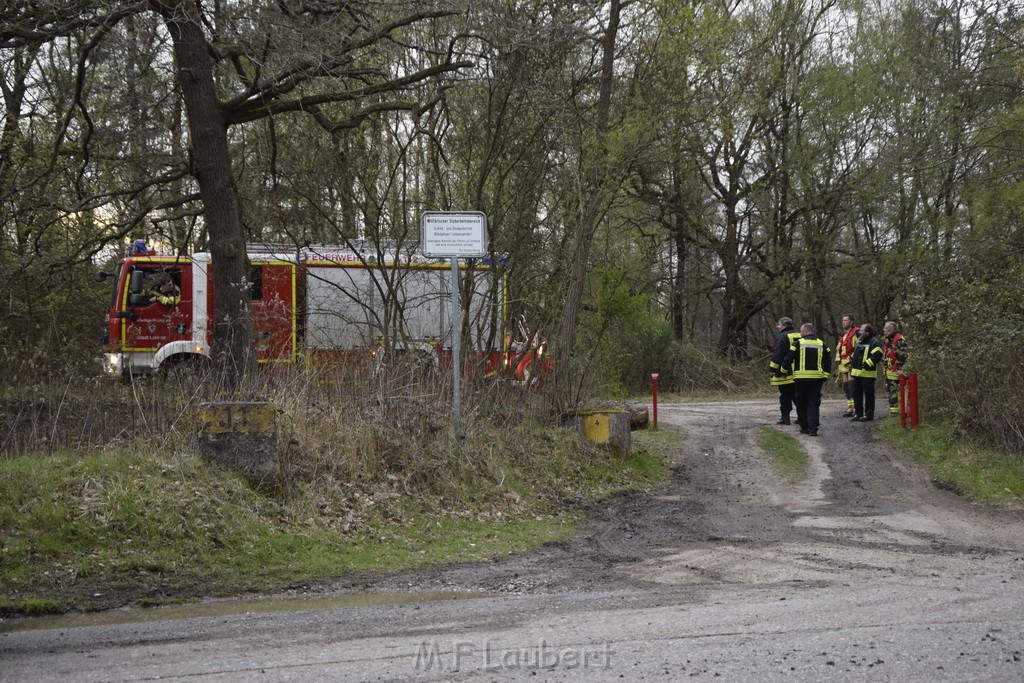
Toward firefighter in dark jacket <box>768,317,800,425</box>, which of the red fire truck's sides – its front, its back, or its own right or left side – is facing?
back

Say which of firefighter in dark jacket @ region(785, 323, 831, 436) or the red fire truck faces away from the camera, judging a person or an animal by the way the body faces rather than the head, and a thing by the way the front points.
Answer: the firefighter in dark jacket

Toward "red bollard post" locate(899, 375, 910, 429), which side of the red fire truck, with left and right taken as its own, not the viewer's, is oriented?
back

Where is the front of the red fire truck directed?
to the viewer's left

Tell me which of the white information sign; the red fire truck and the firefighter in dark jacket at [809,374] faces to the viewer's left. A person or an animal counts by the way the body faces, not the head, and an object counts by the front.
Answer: the red fire truck

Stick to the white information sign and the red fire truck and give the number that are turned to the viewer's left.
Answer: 1

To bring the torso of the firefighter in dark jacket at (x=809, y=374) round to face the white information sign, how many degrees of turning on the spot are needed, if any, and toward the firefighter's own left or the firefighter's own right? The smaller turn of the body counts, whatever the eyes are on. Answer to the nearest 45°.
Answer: approximately 135° to the firefighter's own left

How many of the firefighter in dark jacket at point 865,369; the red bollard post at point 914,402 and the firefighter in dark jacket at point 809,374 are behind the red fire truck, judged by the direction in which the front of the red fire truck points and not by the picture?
3

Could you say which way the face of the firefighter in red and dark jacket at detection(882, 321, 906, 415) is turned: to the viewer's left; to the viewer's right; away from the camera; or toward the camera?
to the viewer's left

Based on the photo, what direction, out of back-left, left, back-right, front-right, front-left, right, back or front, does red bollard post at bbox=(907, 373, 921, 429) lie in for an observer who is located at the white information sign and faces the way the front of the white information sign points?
back-left

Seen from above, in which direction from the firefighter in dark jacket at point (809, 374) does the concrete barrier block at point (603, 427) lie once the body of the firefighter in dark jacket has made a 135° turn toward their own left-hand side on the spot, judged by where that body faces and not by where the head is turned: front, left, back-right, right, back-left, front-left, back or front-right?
front

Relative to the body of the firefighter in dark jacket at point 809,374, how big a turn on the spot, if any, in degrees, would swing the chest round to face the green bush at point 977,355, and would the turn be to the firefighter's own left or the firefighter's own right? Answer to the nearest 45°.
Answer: approximately 135° to the firefighter's own right

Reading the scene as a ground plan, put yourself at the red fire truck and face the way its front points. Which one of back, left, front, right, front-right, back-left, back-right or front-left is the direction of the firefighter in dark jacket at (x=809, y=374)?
back

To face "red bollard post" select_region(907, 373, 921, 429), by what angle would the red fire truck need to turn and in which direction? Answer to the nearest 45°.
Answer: approximately 180°

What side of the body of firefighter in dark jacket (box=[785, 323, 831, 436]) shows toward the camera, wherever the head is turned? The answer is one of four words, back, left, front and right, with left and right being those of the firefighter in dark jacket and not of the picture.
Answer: back

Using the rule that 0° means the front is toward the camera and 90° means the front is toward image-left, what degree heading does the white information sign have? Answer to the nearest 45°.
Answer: approximately 0°

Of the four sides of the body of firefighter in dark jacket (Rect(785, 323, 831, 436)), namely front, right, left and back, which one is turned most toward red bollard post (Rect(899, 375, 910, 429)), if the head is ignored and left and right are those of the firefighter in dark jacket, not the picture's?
right

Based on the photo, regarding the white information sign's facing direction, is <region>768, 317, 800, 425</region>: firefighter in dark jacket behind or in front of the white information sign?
behind

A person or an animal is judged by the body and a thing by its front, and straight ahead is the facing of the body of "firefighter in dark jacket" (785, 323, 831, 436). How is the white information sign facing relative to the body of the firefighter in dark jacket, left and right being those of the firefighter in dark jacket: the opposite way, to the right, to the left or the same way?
the opposite way
